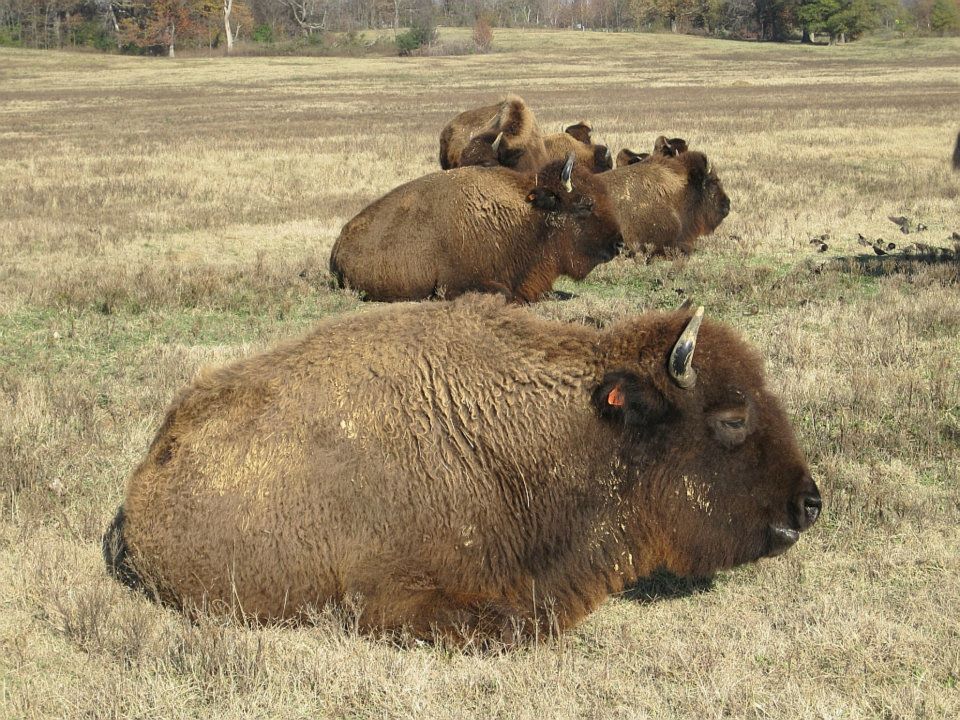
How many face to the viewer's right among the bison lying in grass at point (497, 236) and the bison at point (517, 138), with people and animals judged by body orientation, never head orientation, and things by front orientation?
2

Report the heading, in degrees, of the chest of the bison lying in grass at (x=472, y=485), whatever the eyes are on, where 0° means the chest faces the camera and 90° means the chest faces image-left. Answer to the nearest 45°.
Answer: approximately 270°

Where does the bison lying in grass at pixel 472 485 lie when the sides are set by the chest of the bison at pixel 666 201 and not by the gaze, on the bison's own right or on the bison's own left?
on the bison's own right

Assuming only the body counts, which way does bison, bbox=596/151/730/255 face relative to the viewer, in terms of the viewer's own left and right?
facing to the right of the viewer

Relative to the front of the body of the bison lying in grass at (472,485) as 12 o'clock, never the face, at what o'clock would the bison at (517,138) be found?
The bison is roughly at 9 o'clock from the bison lying in grass.

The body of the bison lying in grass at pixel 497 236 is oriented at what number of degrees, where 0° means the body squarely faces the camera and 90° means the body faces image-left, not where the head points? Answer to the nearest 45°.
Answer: approximately 270°

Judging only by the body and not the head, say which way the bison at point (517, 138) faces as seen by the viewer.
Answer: to the viewer's right
